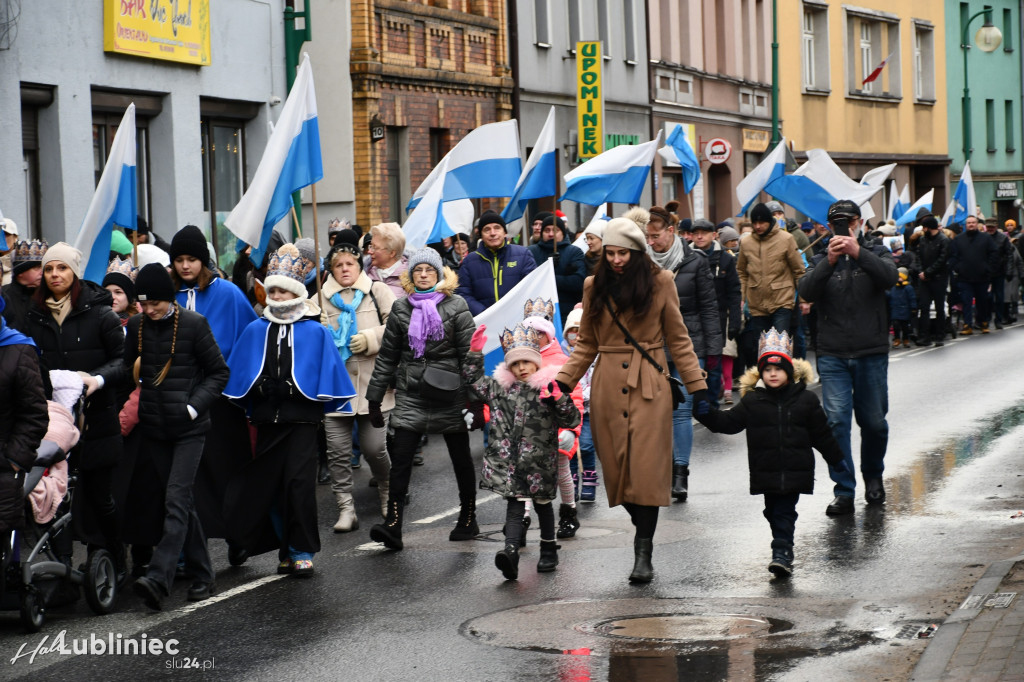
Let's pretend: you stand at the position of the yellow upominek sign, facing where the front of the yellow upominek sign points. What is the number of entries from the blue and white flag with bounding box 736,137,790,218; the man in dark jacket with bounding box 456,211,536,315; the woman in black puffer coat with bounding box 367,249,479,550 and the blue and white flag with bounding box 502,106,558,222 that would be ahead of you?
4

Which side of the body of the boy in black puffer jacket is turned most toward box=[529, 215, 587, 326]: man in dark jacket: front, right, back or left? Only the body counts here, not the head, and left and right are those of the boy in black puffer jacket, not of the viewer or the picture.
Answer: back

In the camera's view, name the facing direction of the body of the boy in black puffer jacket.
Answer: toward the camera

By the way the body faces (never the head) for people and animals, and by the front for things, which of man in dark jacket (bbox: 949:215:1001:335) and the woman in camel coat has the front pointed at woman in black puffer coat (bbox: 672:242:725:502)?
the man in dark jacket

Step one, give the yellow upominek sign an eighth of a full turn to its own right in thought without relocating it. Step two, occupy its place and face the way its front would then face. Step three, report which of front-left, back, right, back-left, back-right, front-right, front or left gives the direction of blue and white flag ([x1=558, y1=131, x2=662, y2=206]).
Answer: front-left

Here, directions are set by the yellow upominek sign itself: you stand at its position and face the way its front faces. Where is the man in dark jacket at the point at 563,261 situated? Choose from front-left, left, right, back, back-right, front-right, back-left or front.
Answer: front

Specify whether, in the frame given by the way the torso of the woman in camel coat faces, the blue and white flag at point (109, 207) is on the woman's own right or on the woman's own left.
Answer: on the woman's own right

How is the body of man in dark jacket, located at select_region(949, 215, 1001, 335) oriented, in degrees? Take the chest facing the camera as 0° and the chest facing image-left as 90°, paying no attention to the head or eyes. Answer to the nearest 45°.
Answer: approximately 0°

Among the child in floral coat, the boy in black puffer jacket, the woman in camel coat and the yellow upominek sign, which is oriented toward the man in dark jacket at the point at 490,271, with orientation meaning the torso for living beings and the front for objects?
the yellow upominek sign

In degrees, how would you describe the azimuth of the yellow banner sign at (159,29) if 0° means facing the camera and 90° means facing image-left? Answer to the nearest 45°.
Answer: approximately 315°

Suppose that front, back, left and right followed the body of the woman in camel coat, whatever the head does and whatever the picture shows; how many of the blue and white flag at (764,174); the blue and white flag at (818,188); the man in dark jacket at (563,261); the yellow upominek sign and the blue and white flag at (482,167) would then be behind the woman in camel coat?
5

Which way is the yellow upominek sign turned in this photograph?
toward the camera

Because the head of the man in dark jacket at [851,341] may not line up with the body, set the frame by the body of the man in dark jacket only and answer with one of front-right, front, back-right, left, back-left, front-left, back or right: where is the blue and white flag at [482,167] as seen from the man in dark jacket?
back-right
